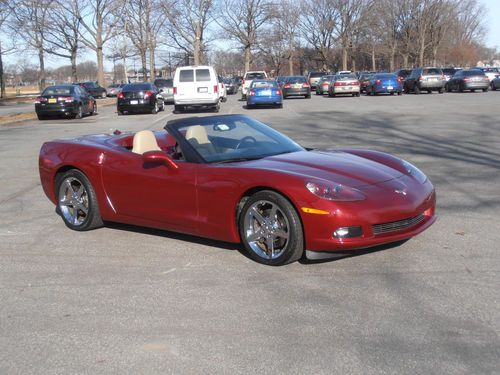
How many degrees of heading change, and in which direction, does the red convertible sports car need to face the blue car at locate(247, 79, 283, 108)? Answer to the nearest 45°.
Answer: approximately 135° to its left

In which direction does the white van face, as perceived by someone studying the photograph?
facing away from the viewer

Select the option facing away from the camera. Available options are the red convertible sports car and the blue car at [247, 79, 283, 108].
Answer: the blue car

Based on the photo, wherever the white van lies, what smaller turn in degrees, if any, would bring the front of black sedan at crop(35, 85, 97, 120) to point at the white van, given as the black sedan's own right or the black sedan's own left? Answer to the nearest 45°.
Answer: approximately 45° to the black sedan's own right

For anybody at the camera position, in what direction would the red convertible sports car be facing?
facing the viewer and to the right of the viewer

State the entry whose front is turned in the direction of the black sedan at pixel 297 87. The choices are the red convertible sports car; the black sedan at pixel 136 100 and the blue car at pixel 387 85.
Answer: the black sedan at pixel 136 100

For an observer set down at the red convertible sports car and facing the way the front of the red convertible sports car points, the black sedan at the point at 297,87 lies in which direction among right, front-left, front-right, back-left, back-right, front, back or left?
back-left

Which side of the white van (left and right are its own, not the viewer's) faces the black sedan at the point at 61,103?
left

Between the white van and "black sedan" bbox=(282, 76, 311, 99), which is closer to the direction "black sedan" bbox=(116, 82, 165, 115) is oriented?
the black sedan
